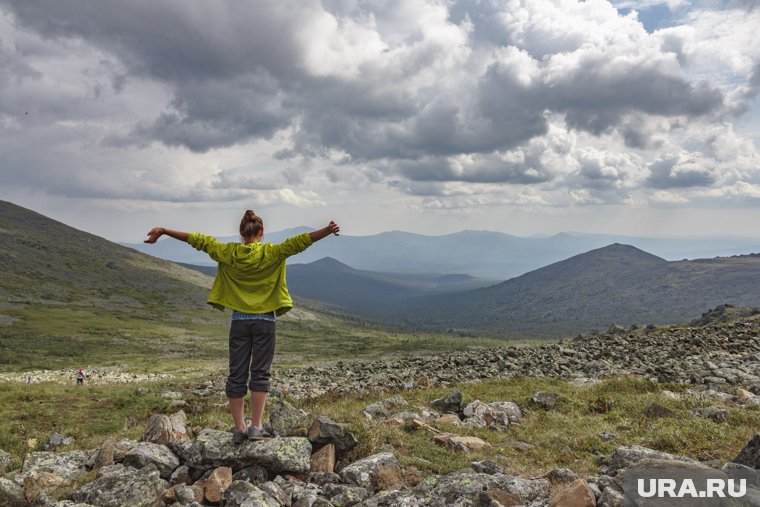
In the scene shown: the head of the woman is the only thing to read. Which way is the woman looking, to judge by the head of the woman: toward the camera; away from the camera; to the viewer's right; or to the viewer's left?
away from the camera

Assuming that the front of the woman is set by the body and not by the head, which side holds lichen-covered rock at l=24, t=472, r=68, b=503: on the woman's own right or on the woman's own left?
on the woman's own left

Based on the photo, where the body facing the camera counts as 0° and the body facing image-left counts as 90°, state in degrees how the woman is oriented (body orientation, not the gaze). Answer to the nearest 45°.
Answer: approximately 180°

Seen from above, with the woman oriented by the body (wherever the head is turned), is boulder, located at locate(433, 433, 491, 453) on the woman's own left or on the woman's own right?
on the woman's own right

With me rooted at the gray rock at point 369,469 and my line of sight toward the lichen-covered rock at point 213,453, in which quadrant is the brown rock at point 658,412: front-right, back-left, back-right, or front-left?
back-right

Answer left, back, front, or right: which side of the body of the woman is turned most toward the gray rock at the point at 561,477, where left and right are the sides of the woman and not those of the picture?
right
